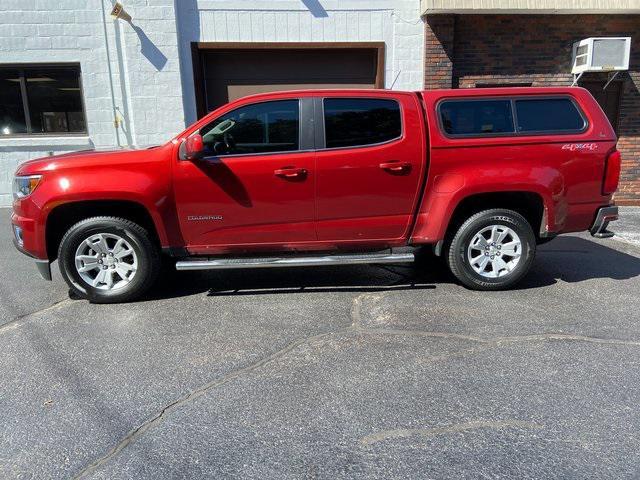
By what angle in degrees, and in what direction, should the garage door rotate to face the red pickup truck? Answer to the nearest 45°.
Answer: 0° — it already faces it

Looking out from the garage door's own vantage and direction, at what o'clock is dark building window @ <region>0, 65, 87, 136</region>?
The dark building window is roughly at 3 o'clock from the garage door.

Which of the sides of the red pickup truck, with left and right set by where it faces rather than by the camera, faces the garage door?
right

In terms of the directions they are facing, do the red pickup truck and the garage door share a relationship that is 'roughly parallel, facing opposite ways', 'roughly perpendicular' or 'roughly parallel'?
roughly perpendicular

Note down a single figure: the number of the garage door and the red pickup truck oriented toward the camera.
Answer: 1

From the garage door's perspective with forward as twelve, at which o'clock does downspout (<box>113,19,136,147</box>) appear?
The downspout is roughly at 3 o'clock from the garage door.

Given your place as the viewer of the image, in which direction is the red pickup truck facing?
facing to the left of the viewer
